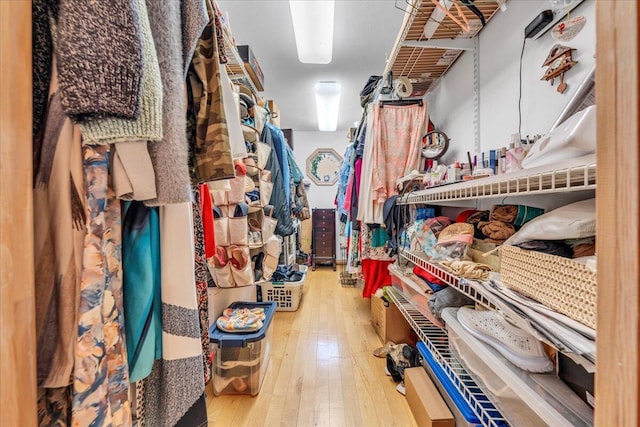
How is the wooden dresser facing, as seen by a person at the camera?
facing the viewer

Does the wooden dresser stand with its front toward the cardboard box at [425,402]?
yes

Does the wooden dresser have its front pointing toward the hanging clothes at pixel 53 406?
yes

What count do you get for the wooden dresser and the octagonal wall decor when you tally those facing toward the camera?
2

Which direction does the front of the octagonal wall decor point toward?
toward the camera

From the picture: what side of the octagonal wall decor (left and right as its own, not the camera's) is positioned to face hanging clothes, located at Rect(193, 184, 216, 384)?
front

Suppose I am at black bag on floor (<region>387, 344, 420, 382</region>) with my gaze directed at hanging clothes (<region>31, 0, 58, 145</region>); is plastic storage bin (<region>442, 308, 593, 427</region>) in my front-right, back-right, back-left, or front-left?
front-left

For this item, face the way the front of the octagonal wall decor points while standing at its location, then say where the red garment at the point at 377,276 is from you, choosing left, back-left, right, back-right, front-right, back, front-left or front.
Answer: front

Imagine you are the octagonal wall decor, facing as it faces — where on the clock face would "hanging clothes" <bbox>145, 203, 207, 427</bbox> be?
The hanging clothes is roughly at 12 o'clock from the octagonal wall decor.

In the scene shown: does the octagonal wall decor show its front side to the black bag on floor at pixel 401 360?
yes

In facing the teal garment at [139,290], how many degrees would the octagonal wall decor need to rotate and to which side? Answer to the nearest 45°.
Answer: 0° — it already faces it

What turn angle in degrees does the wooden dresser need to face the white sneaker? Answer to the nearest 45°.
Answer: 0° — it already faces it

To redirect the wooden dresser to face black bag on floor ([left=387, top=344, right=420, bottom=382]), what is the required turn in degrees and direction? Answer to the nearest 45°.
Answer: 0° — it already faces it

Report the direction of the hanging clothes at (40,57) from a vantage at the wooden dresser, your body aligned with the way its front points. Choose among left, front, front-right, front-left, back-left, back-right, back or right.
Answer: front

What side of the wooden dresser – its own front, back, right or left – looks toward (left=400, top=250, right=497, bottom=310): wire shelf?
front

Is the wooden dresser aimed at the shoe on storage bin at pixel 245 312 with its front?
yes

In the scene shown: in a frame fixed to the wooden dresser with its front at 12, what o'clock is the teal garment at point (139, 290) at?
The teal garment is roughly at 12 o'clock from the wooden dresser.
